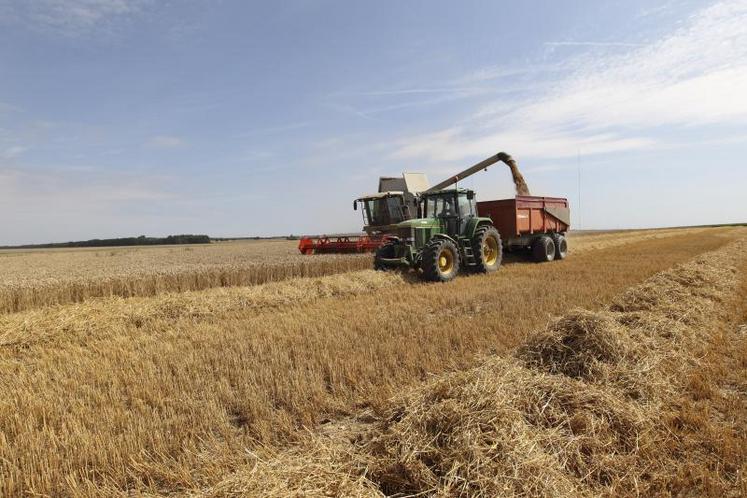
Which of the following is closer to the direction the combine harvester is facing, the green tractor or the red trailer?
the green tractor

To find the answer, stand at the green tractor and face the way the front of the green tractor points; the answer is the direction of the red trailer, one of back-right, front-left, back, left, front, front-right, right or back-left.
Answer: back

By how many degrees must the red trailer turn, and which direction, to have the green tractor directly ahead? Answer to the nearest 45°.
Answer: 0° — it already faces it

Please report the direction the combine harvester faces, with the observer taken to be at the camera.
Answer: facing the viewer and to the left of the viewer

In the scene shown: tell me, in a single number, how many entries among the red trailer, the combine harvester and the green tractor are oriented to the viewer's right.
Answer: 0

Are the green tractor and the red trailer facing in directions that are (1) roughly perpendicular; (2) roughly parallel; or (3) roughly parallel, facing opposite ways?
roughly parallel

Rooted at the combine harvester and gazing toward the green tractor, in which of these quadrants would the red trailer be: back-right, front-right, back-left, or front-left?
front-left

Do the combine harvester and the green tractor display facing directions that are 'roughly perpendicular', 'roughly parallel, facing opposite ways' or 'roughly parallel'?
roughly parallel

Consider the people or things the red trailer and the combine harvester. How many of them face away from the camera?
0

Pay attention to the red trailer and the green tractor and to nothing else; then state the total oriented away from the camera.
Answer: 0

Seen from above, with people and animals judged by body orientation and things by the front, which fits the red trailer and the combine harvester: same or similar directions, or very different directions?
same or similar directions

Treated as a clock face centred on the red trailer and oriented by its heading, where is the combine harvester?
The combine harvester is roughly at 1 o'clock from the red trailer.

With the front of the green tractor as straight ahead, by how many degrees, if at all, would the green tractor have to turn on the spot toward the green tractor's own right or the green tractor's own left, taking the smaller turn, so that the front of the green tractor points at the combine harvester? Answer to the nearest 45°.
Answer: approximately 90° to the green tractor's own right

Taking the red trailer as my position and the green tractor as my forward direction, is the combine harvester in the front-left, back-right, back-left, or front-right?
front-right

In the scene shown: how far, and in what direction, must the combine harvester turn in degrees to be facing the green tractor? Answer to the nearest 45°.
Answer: approximately 90° to its left

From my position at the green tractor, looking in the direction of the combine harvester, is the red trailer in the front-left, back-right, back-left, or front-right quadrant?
front-right

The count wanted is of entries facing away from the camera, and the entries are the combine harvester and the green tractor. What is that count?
0
